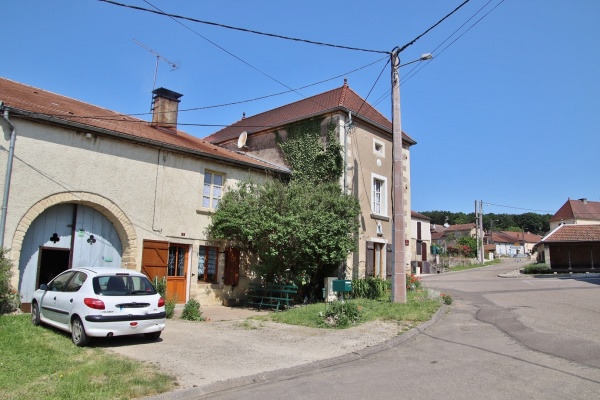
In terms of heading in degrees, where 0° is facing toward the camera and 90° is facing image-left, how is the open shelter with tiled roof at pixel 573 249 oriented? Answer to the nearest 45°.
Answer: approximately 0°

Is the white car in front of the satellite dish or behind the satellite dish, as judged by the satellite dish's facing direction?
in front

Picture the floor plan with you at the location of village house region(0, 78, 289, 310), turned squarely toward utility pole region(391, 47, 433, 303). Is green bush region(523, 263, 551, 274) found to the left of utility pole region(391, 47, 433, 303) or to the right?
left

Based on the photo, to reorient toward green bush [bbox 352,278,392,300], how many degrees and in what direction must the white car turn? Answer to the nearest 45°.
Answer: approximately 90° to its right

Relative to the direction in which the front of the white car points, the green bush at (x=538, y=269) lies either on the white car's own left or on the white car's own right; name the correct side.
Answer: on the white car's own right

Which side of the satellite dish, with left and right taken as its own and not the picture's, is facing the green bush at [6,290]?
front

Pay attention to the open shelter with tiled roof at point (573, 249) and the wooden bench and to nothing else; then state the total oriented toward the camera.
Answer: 2

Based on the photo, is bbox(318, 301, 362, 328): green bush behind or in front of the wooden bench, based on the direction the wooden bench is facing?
in front

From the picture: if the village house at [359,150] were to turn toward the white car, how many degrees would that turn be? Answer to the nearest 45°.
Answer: approximately 90° to its right

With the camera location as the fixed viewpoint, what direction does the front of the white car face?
facing away from the viewer and to the left of the viewer

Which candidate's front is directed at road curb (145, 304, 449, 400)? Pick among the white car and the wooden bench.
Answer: the wooden bench

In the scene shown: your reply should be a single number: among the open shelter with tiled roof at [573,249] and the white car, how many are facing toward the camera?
1

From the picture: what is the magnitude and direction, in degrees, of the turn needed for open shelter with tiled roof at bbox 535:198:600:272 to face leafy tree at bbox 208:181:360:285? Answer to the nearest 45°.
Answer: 0° — it already faces it

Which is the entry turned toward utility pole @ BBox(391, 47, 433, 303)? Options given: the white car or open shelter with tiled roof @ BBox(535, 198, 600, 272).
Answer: the open shelter with tiled roof
